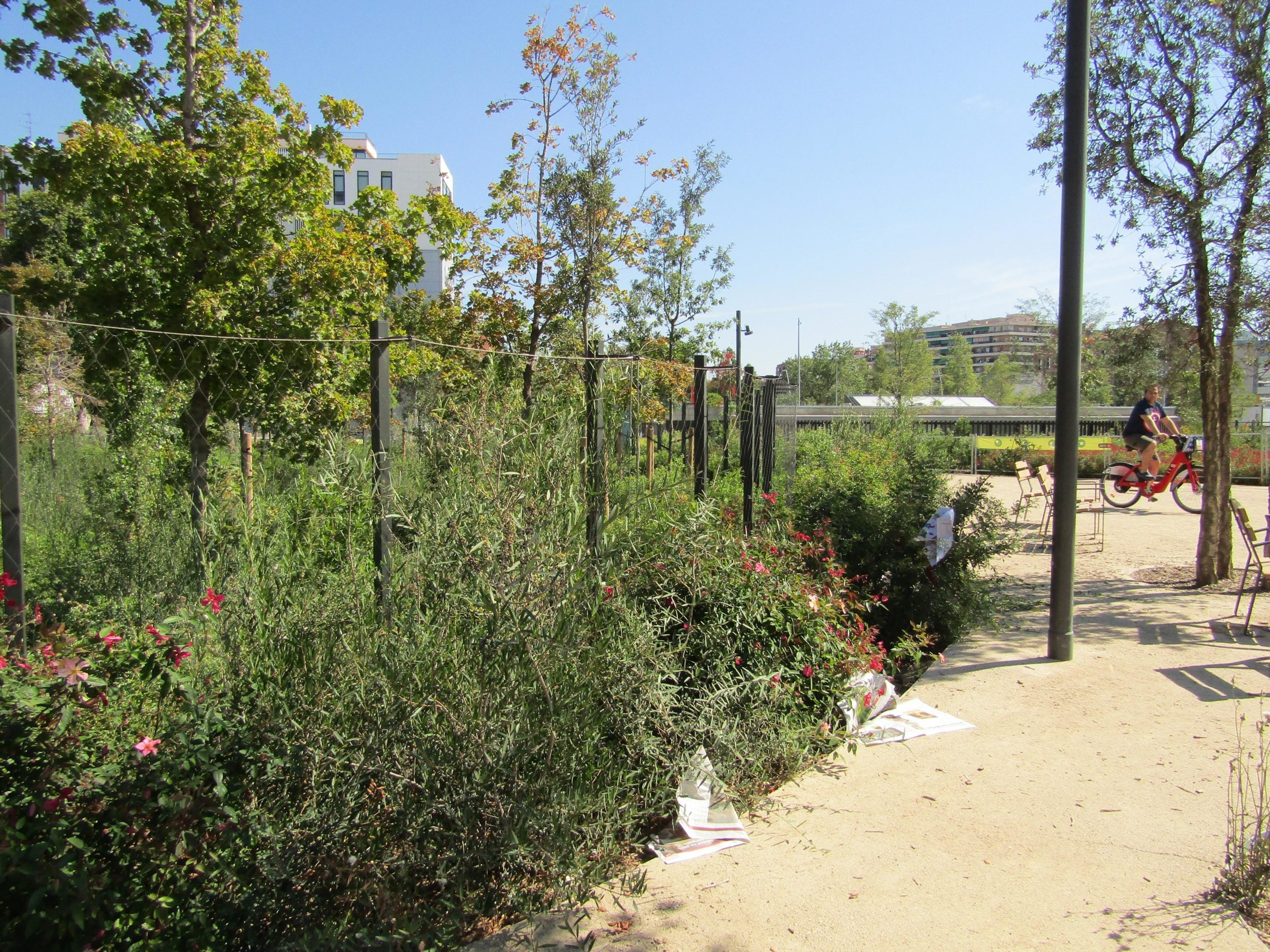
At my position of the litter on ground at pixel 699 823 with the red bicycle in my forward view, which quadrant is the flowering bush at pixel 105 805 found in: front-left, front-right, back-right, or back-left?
back-left

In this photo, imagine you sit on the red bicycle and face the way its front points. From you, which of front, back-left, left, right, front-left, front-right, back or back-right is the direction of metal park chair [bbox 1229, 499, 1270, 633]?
right

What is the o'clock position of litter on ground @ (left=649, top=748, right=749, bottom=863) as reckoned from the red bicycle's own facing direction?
The litter on ground is roughly at 3 o'clock from the red bicycle.

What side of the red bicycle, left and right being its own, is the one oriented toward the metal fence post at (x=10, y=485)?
right

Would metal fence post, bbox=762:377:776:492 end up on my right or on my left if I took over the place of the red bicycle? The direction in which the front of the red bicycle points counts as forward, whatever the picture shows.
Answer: on my right

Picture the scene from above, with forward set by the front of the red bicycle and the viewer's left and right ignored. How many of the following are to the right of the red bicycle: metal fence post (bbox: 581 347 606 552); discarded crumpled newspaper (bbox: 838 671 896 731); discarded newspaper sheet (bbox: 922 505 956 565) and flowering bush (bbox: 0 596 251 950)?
4

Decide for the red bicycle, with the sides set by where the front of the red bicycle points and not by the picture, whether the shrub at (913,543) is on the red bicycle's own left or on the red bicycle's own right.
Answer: on the red bicycle's own right

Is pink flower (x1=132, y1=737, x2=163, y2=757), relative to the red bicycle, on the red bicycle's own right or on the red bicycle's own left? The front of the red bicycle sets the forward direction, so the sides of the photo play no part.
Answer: on the red bicycle's own right

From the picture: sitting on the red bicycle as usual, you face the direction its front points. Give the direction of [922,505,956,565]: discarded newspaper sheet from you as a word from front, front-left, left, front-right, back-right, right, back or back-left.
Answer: right

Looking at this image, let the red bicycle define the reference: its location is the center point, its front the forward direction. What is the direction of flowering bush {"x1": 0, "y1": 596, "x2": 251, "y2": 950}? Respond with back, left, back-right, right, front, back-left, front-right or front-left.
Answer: right

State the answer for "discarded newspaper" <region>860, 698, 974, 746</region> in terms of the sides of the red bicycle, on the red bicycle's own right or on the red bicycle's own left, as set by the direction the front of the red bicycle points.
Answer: on the red bicycle's own right

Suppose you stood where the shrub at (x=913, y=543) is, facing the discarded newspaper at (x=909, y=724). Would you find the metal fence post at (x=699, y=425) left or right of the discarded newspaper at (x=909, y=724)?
right

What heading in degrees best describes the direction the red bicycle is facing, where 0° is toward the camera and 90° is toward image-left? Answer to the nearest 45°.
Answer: approximately 270°

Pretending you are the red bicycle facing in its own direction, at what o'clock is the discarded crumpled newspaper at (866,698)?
The discarded crumpled newspaper is roughly at 3 o'clock from the red bicycle.
